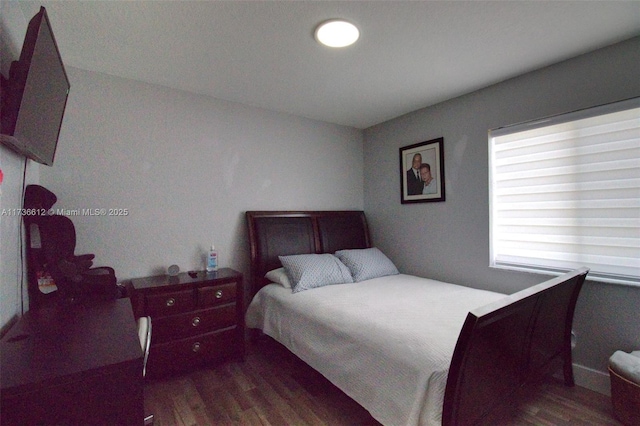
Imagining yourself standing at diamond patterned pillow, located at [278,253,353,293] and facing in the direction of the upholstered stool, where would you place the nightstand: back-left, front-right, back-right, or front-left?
back-right

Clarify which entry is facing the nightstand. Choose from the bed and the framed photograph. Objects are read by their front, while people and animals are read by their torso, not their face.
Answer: the framed photograph

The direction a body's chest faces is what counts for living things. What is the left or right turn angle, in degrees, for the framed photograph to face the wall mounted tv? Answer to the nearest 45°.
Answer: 0° — it already faces it

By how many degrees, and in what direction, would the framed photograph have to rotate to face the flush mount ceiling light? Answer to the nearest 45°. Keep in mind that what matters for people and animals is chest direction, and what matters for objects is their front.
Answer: approximately 45° to its left

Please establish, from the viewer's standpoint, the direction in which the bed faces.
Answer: facing the viewer and to the right of the viewer

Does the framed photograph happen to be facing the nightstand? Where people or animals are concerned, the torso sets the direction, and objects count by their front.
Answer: yes

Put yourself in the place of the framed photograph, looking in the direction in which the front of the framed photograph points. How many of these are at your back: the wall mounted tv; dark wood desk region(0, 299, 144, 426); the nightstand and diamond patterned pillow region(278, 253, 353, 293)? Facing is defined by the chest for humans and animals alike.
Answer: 0

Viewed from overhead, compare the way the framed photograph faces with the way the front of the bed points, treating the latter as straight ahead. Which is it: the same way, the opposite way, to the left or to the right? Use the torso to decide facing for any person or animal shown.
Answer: to the right

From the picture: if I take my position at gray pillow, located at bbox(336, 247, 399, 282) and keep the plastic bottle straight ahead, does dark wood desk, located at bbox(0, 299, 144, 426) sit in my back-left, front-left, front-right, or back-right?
front-left

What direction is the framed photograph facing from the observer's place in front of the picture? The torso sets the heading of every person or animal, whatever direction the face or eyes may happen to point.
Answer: facing the viewer and to the left of the viewer

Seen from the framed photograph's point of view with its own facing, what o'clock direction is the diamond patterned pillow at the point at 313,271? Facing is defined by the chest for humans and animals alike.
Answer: The diamond patterned pillow is roughly at 12 o'clock from the framed photograph.

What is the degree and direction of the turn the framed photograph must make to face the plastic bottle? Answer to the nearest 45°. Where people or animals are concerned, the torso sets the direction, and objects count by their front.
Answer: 0° — it already faces it

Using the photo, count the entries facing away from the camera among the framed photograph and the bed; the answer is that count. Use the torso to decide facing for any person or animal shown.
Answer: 0
